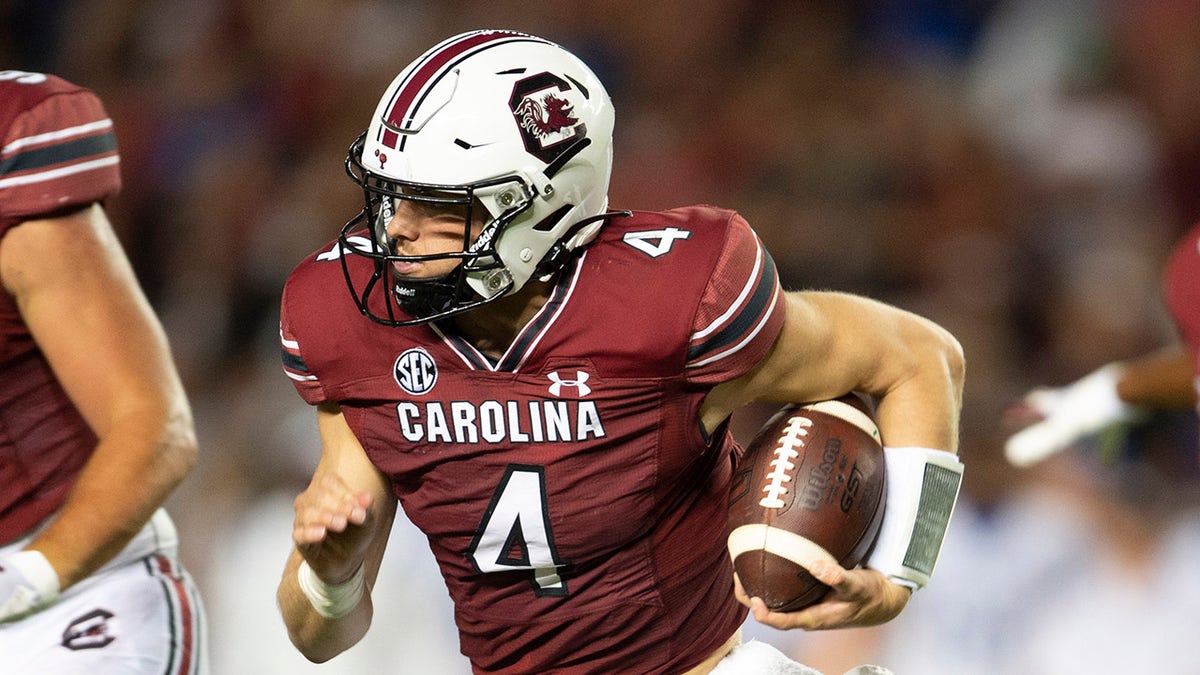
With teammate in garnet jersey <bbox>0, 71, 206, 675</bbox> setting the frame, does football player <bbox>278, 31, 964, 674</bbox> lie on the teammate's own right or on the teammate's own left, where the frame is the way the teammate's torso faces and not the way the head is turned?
on the teammate's own left

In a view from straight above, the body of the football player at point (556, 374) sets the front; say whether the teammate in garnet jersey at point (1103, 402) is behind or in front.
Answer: behind

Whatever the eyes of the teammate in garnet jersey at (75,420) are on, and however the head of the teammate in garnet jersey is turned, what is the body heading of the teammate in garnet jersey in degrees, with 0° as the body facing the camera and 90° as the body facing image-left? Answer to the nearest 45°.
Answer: approximately 45°

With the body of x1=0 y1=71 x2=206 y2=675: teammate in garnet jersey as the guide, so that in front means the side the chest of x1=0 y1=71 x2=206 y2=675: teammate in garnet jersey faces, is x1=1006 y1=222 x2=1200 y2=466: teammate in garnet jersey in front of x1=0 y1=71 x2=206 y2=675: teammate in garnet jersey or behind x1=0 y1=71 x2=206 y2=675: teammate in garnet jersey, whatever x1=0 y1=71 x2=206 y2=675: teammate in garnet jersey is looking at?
behind

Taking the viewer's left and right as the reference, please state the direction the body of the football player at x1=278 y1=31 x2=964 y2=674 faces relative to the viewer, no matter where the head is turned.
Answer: facing the viewer and to the left of the viewer
